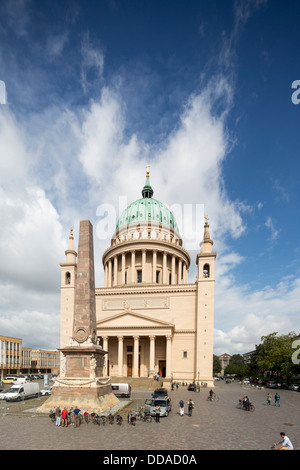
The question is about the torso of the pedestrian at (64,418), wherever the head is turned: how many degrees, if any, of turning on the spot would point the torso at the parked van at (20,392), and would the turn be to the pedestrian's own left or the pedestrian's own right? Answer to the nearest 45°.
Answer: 0° — they already face it

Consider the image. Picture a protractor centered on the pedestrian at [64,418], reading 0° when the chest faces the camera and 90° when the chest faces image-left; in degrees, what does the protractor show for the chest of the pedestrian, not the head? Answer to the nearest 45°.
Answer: approximately 180°

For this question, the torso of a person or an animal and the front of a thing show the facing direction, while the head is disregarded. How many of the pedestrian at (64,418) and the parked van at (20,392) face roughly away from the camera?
1

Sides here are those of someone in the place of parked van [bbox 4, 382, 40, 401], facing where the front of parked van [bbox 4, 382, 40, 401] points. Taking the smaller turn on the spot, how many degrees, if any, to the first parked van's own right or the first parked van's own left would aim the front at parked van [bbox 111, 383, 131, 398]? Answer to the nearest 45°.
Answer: approximately 135° to the first parked van's own left

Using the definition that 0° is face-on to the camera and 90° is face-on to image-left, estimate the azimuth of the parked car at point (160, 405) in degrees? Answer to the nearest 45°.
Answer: approximately 45°

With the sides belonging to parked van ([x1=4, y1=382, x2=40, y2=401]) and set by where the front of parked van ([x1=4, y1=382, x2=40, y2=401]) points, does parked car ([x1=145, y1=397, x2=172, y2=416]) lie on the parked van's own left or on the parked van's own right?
on the parked van's own left

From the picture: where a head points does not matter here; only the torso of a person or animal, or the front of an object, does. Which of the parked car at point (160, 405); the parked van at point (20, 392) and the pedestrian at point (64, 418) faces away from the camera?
the pedestrian

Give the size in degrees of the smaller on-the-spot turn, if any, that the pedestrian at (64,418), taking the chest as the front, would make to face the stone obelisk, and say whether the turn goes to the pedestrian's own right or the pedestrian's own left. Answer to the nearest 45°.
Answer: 0° — they already face it

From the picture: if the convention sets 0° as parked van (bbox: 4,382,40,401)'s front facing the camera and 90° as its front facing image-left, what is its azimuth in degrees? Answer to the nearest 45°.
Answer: approximately 45°
